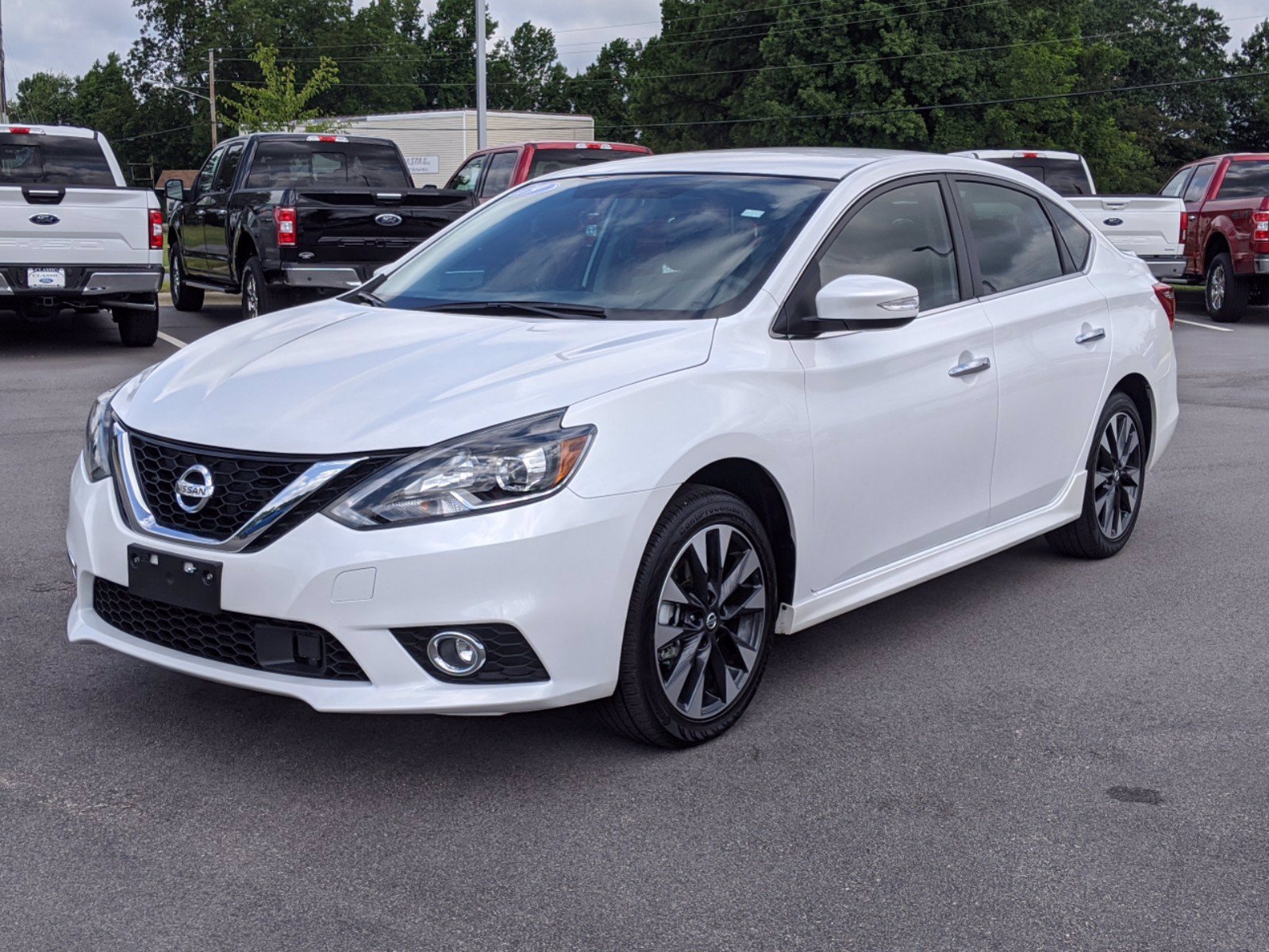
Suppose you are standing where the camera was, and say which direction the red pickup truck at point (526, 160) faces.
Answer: facing away from the viewer and to the left of the viewer

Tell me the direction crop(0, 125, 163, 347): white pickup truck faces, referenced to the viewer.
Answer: facing away from the viewer

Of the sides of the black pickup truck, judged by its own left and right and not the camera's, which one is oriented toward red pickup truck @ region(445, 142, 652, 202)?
right

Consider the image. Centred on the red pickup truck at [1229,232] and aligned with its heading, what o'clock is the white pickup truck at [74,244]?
The white pickup truck is roughly at 9 o'clock from the red pickup truck.

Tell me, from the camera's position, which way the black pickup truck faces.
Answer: facing away from the viewer and to the left of the viewer

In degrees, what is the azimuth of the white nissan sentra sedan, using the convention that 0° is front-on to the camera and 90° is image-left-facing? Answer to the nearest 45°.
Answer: approximately 45°

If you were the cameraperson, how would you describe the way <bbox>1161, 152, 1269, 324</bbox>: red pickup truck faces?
facing away from the viewer and to the left of the viewer

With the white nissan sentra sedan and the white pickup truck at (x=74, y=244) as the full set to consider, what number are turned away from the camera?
1

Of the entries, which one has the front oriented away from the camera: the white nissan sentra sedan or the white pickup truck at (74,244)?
the white pickup truck

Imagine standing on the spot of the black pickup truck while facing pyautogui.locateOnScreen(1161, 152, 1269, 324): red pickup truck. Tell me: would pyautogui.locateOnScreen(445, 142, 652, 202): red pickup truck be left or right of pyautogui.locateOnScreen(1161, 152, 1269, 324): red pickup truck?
left

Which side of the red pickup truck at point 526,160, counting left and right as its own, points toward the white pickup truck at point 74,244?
left

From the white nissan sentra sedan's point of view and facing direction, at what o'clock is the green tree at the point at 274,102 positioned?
The green tree is roughly at 4 o'clock from the white nissan sentra sedan.
